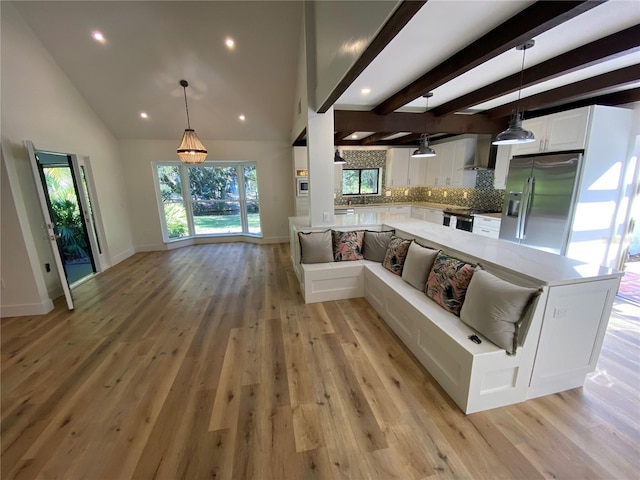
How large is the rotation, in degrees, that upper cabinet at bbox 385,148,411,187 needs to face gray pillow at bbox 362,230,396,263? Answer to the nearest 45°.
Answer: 0° — it already faces it

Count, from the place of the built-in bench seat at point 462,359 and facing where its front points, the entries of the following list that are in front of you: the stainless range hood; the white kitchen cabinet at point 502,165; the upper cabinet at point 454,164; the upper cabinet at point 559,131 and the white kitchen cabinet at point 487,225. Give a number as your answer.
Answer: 0

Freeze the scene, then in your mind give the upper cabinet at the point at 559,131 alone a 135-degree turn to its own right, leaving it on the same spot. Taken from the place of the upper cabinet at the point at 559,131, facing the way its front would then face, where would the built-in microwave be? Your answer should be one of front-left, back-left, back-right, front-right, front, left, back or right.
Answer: left

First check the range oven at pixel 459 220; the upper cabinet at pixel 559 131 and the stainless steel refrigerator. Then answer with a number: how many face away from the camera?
0

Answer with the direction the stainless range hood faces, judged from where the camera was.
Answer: facing the viewer and to the left of the viewer

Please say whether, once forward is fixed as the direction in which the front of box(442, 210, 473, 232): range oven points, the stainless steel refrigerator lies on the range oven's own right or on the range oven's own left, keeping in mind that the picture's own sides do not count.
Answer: on the range oven's own left

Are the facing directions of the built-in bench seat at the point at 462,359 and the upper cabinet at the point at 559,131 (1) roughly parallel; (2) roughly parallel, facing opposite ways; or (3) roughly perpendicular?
roughly parallel

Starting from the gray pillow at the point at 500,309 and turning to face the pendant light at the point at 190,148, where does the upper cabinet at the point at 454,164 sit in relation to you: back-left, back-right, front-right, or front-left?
front-right

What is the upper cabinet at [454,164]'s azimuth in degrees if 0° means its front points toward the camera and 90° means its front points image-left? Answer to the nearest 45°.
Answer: approximately 45°

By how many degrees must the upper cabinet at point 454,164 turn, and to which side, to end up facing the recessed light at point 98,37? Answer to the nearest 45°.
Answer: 0° — it already faces it

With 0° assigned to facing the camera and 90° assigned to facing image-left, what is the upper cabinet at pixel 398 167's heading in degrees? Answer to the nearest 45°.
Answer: approximately 0°

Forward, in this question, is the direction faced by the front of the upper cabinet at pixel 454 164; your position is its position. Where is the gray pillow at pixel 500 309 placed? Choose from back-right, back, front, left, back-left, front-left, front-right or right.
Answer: front-left

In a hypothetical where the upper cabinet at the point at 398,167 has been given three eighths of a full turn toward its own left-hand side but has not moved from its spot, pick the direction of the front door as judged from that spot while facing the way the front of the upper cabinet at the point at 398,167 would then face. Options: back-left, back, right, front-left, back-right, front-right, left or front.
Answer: back

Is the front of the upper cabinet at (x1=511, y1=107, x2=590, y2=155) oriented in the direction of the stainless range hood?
no

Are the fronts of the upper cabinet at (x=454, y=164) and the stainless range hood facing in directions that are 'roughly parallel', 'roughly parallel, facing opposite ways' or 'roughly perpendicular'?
roughly parallel

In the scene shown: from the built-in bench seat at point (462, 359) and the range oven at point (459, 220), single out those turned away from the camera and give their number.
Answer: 0

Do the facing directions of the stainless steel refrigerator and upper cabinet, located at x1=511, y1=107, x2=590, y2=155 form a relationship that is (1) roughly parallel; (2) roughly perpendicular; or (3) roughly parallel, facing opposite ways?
roughly parallel

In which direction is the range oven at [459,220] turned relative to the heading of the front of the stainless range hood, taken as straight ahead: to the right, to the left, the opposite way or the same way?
the same way
